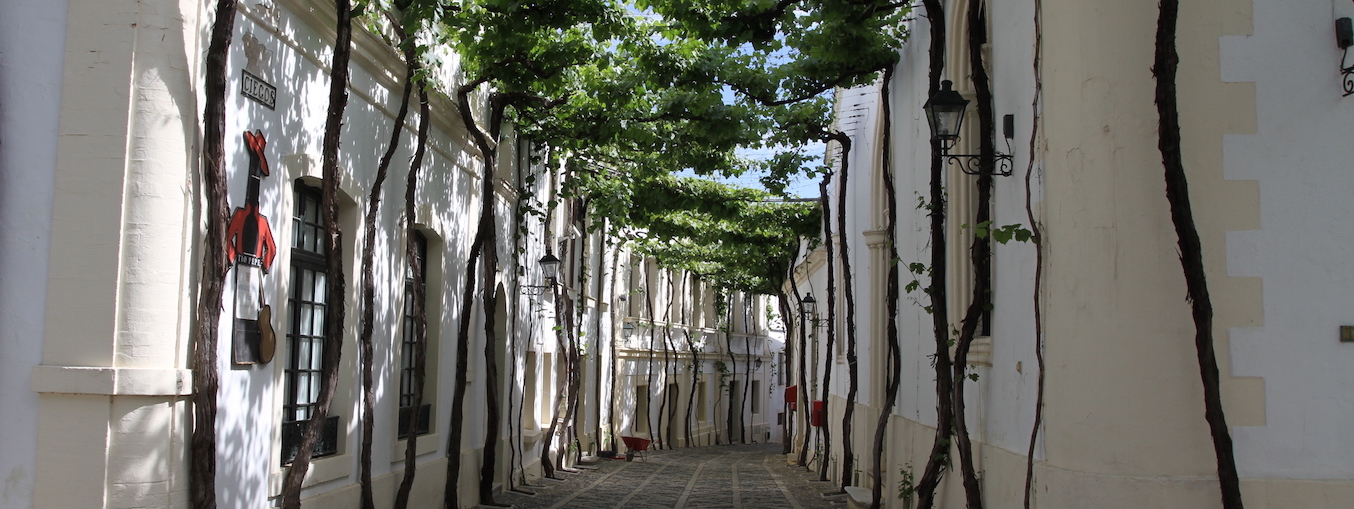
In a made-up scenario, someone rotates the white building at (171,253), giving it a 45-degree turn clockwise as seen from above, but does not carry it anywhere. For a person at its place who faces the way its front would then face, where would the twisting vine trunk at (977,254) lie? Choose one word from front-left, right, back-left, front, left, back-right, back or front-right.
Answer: left

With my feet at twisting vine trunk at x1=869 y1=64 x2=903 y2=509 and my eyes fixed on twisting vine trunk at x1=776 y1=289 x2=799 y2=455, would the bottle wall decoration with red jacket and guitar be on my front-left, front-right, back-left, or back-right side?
back-left

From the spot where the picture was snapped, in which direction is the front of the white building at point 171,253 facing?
facing the viewer and to the right of the viewer

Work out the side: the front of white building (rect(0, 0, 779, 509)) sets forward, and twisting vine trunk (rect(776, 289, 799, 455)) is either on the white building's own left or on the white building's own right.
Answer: on the white building's own left

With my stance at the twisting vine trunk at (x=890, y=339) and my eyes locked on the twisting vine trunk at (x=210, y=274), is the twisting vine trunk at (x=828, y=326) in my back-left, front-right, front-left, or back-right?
back-right

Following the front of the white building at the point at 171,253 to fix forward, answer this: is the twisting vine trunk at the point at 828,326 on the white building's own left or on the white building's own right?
on the white building's own left

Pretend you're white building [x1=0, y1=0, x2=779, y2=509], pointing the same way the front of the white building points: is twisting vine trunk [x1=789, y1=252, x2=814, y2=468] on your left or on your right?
on your left
